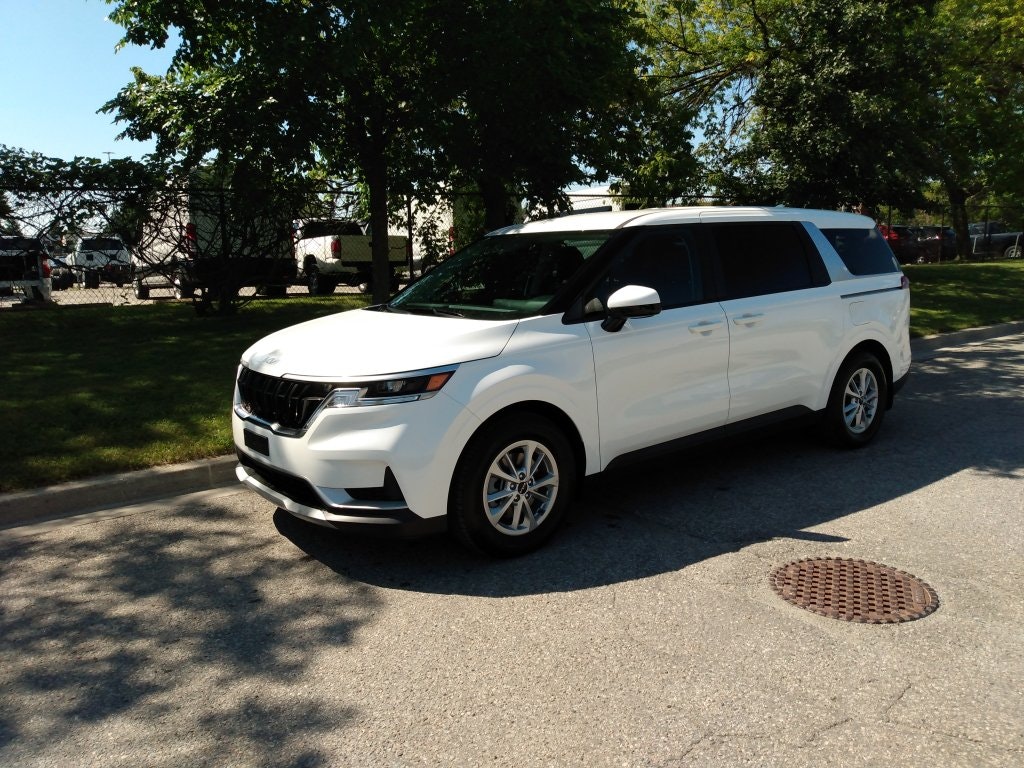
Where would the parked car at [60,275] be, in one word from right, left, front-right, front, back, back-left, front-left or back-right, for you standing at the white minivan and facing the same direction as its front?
right

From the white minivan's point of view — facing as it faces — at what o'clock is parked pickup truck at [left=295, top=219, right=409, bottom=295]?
The parked pickup truck is roughly at 4 o'clock from the white minivan.

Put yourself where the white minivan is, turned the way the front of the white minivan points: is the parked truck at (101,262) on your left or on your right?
on your right

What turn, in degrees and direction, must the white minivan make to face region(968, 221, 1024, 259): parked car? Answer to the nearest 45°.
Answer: approximately 180°

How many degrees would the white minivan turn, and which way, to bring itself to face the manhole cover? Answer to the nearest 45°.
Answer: approximately 90° to its left

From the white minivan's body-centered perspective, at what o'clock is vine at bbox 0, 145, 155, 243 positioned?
The vine is roughly at 3 o'clock from the white minivan.

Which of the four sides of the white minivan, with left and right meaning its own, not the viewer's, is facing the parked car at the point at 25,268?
right

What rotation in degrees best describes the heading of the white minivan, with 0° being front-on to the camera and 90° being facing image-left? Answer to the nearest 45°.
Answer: approximately 45°

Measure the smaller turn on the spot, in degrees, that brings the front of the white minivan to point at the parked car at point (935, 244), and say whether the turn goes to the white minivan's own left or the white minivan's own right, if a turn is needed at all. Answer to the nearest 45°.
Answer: approximately 180°

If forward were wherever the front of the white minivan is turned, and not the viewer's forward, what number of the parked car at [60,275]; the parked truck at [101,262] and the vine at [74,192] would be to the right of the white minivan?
3
